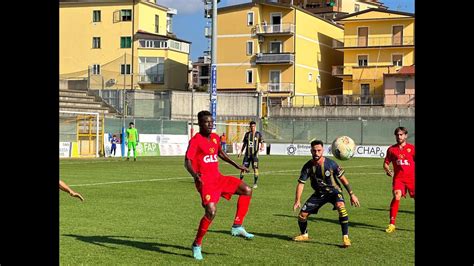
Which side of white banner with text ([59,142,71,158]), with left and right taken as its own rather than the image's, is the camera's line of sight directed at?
front

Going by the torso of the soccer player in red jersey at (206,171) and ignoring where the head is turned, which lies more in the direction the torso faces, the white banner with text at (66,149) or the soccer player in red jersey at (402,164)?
the soccer player in red jersey

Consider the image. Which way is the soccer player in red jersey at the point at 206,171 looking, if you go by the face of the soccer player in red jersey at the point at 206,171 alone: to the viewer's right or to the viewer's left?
to the viewer's right

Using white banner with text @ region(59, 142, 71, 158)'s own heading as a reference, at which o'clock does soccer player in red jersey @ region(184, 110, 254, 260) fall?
The soccer player in red jersey is roughly at 12 o'clock from the white banner with text.

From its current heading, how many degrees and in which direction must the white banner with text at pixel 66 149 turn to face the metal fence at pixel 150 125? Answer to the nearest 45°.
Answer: approximately 135° to its left

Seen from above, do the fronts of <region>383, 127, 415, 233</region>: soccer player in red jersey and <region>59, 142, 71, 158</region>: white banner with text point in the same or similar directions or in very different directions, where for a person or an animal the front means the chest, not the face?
same or similar directions

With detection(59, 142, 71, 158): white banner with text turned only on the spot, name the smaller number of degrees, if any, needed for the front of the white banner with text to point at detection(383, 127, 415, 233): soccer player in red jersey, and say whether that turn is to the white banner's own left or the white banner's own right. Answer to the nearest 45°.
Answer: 0° — it already faces them

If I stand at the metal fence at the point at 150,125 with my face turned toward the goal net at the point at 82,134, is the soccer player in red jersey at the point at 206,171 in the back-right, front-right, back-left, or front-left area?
front-left

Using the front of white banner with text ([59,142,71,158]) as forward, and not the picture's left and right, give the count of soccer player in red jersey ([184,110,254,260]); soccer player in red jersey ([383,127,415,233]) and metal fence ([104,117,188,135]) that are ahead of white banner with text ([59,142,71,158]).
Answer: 2

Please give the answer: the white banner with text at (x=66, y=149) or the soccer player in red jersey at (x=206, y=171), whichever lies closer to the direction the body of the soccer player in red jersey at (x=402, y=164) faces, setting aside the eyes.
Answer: the soccer player in red jersey

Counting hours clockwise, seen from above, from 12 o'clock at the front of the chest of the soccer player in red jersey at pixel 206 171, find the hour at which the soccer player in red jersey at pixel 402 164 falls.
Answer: the soccer player in red jersey at pixel 402 164 is roughly at 9 o'clock from the soccer player in red jersey at pixel 206 171.

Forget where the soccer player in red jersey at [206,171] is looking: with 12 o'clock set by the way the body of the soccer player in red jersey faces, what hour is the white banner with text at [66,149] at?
The white banner with text is roughly at 7 o'clock from the soccer player in red jersey.

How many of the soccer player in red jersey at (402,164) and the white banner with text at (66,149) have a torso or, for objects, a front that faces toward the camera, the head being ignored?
2

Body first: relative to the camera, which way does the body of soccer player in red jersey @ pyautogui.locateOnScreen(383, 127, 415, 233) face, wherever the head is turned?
toward the camera

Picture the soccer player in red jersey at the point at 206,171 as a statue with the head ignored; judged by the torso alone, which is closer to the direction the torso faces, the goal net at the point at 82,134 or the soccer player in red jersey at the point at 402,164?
the soccer player in red jersey
